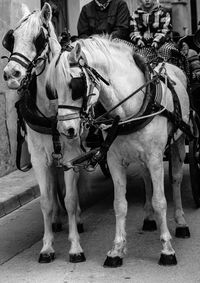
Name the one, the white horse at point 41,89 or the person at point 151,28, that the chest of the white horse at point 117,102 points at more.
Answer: the white horse

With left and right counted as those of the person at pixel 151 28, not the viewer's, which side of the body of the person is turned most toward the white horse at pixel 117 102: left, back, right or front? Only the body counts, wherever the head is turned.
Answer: front

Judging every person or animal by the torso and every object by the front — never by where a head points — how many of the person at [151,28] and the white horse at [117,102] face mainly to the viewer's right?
0

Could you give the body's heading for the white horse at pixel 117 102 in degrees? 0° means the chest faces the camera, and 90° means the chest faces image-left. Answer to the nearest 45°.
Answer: approximately 45°

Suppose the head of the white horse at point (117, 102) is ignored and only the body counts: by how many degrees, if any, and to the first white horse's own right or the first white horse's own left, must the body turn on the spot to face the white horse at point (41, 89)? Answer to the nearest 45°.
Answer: approximately 90° to the first white horse's own right

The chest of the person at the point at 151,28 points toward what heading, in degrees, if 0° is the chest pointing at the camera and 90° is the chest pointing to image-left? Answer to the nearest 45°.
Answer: approximately 0°

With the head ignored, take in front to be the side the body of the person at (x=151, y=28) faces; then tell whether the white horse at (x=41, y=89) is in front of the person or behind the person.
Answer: in front

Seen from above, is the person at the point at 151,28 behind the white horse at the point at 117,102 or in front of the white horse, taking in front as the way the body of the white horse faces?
behind
